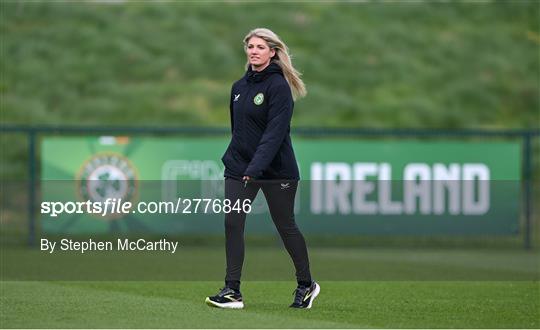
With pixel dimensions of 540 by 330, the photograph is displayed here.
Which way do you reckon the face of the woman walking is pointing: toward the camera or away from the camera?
toward the camera

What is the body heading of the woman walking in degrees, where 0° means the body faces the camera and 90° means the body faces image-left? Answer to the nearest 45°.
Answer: approximately 45°

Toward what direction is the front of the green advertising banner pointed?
toward the camera

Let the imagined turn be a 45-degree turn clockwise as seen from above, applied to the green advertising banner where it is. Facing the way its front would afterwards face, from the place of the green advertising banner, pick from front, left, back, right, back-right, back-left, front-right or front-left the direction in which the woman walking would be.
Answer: front-left
